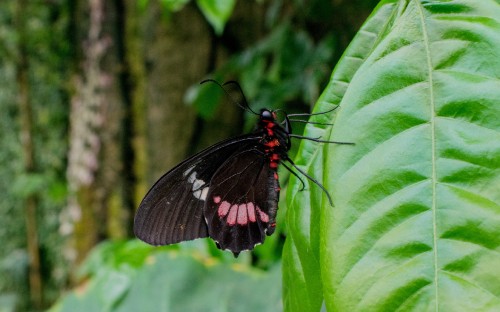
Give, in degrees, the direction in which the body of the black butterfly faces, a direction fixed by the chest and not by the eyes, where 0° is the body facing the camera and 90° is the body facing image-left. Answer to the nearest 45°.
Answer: approximately 270°

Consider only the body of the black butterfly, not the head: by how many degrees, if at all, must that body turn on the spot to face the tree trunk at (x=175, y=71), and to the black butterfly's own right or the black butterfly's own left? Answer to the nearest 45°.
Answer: approximately 90° to the black butterfly's own left
